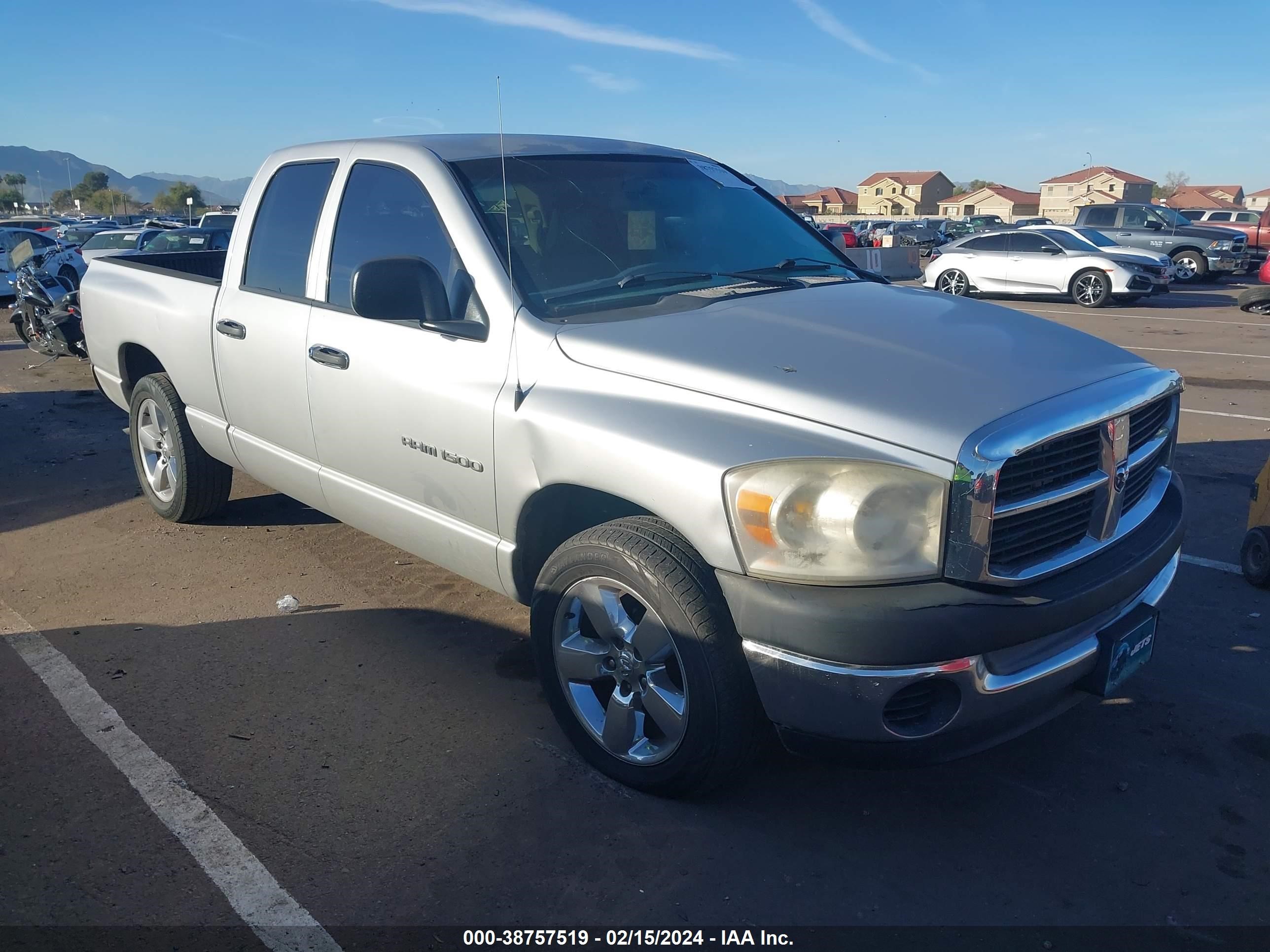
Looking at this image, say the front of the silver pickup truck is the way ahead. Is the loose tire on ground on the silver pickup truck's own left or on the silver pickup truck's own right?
on the silver pickup truck's own left

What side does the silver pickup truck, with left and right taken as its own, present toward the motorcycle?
back

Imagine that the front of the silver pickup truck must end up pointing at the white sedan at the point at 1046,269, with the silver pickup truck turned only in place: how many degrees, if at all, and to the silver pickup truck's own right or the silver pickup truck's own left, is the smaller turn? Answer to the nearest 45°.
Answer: approximately 90° to the silver pickup truck's own left

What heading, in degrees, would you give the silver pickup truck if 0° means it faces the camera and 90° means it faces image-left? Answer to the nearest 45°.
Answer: approximately 315°
